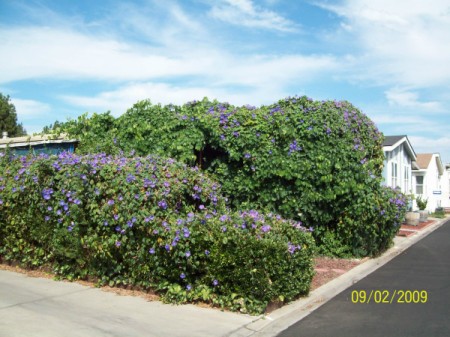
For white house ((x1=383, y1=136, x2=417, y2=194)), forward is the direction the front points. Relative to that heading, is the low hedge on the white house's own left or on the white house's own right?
on the white house's own right

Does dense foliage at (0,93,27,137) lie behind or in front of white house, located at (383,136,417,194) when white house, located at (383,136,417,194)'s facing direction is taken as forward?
behind

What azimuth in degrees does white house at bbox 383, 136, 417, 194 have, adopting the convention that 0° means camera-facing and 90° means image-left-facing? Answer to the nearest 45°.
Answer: approximately 315°

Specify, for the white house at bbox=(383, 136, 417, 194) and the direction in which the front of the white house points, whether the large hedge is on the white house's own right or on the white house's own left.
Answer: on the white house's own right

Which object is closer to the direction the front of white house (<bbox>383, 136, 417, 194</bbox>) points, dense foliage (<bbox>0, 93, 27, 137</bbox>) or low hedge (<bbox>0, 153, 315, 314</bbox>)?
the low hedge

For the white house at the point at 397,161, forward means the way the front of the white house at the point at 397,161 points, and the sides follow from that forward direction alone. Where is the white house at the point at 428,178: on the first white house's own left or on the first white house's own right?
on the first white house's own left
